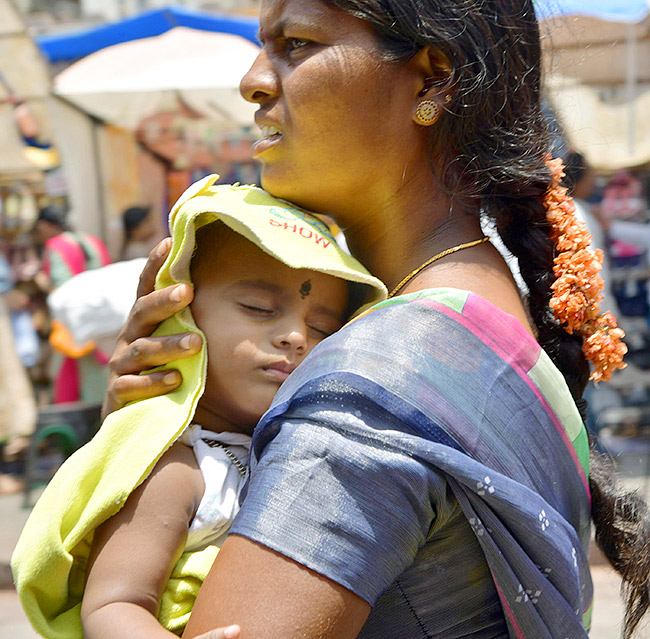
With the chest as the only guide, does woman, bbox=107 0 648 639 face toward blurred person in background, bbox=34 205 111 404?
no

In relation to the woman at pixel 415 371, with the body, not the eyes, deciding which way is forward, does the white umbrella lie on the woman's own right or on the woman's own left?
on the woman's own right

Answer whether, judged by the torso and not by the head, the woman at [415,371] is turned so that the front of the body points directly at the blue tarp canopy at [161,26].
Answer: no

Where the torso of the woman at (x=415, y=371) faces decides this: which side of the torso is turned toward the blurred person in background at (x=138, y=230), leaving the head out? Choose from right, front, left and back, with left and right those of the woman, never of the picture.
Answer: right

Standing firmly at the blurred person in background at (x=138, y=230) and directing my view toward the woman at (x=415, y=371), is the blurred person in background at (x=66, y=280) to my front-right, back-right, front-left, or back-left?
front-right

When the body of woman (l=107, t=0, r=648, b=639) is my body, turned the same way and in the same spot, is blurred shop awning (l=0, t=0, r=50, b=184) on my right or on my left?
on my right

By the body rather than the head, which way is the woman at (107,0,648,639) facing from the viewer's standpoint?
to the viewer's left

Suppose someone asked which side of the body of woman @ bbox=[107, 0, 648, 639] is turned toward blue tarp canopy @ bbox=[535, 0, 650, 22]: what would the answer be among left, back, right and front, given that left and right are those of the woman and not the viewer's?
right

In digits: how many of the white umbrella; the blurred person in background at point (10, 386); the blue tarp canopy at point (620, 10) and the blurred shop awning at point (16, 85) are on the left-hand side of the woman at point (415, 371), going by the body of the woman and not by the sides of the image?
0

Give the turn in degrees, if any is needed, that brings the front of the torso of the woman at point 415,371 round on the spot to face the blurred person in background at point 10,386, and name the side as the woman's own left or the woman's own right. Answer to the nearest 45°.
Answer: approximately 45° to the woman's own right

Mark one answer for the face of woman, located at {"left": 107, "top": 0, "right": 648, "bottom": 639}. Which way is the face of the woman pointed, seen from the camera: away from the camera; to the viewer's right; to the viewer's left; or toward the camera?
to the viewer's left
